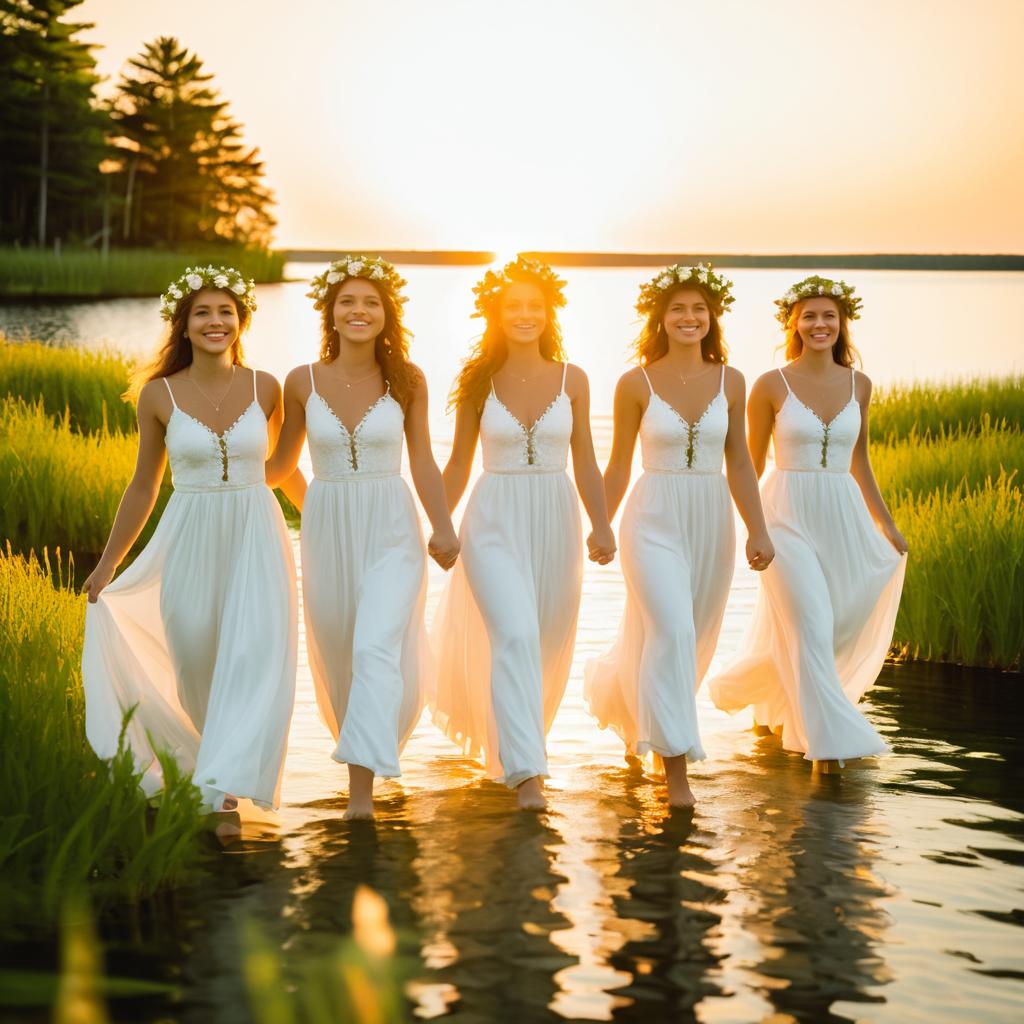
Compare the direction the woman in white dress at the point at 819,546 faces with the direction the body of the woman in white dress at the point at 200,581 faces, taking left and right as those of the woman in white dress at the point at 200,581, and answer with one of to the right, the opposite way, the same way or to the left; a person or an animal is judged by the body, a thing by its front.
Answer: the same way

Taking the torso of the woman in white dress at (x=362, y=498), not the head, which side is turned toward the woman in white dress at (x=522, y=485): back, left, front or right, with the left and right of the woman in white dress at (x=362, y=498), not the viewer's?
left

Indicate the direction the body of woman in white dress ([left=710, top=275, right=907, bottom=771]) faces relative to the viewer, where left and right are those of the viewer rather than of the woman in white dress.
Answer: facing the viewer

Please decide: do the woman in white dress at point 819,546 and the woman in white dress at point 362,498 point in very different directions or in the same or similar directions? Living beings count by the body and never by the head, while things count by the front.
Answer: same or similar directions

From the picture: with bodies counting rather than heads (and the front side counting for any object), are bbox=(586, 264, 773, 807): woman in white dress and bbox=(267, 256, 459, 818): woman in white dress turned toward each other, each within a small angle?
no

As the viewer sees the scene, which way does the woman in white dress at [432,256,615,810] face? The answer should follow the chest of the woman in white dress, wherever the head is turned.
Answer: toward the camera

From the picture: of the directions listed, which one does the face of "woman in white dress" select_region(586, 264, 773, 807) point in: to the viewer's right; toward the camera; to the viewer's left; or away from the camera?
toward the camera

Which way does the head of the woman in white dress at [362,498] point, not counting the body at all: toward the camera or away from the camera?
toward the camera

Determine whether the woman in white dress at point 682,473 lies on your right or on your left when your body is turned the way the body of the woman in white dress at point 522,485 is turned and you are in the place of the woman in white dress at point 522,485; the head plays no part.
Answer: on your left

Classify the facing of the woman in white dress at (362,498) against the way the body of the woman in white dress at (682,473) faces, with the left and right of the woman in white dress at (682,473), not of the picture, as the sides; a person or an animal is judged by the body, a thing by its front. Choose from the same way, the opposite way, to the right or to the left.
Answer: the same way

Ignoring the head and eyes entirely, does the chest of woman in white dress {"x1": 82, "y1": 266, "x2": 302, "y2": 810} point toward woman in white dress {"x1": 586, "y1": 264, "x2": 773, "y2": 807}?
no

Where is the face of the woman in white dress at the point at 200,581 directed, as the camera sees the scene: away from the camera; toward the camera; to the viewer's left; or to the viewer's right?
toward the camera

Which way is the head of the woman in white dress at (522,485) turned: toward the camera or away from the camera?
toward the camera

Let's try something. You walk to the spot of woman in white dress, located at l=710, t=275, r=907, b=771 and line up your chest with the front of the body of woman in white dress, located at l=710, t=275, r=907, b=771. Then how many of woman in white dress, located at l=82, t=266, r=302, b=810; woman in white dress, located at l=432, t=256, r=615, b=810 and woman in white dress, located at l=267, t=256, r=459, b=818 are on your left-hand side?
0

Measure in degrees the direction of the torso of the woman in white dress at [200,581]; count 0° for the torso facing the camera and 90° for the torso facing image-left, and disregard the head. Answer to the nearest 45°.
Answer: approximately 0°
